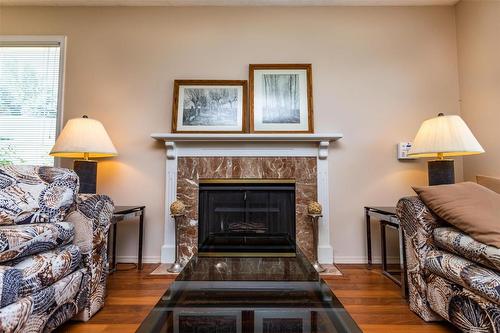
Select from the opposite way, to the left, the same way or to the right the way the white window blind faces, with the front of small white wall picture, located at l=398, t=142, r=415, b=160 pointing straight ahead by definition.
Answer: the same way

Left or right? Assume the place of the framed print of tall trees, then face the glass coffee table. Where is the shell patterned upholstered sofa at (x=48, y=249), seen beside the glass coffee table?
right

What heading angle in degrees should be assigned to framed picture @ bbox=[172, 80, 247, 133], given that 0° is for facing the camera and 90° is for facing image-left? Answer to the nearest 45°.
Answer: approximately 0°

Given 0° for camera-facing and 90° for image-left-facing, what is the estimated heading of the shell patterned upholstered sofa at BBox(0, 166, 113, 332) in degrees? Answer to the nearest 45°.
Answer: approximately 315°

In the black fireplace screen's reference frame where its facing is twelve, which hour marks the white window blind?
The white window blind is roughly at 3 o'clock from the black fireplace screen.

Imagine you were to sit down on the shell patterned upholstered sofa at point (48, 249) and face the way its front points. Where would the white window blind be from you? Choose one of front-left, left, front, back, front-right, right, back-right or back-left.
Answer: back-left

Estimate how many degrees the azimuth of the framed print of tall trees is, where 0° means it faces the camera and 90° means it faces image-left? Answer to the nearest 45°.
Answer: approximately 0°

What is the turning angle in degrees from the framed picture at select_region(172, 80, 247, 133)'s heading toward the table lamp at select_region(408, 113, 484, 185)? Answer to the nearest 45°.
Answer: approximately 45° to its left
